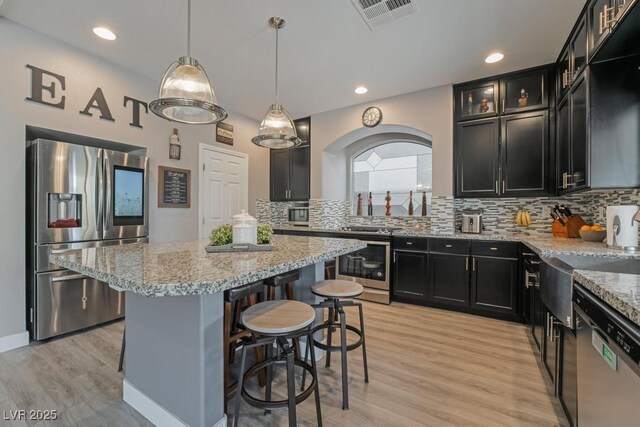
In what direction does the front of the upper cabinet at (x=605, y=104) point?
to the viewer's left

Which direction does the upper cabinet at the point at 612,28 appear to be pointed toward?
to the viewer's left

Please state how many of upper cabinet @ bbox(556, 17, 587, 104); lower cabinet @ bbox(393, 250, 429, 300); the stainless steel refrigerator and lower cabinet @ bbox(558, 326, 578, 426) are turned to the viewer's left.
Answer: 2

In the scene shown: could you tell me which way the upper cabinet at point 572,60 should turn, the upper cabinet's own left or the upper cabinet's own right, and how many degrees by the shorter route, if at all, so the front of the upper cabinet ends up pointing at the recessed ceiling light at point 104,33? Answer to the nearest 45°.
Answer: approximately 45° to the upper cabinet's own left

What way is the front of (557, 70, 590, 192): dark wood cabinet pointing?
to the viewer's left

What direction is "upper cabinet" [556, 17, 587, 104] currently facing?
to the viewer's left

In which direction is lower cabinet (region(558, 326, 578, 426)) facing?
to the viewer's left

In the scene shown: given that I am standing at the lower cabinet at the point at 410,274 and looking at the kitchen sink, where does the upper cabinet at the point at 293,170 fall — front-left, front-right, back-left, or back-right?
back-right

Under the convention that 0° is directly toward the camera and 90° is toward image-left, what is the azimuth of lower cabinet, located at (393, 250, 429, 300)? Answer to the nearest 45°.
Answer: approximately 0°
